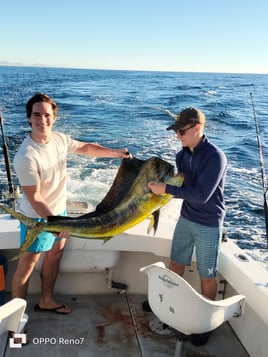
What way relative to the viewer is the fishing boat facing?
toward the camera

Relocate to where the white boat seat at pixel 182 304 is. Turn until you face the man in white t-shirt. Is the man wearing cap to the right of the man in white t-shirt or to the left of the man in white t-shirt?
right

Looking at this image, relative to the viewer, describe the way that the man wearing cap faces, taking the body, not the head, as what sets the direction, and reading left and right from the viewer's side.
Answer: facing the viewer and to the left of the viewer
